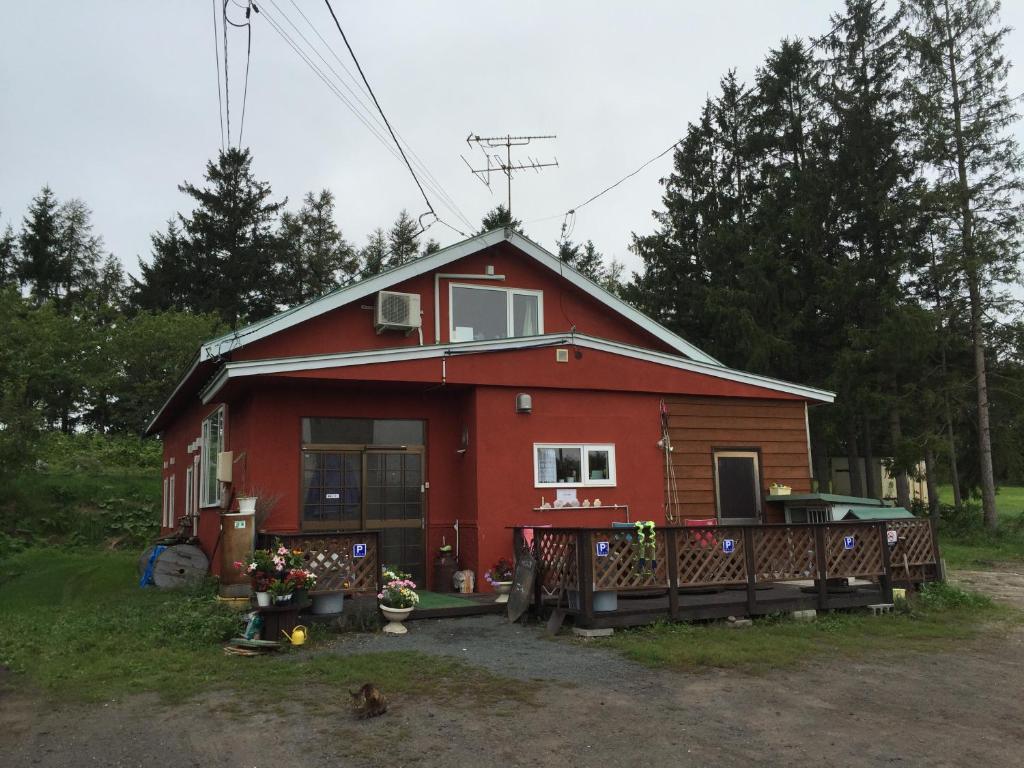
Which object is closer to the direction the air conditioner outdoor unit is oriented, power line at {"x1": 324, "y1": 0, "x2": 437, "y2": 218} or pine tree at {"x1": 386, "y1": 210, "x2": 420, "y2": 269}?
the power line

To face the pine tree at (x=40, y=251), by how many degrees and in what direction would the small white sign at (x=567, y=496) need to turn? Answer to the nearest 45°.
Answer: approximately 135° to its right

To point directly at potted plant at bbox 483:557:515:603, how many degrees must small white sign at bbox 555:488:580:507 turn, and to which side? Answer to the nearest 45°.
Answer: approximately 45° to its right

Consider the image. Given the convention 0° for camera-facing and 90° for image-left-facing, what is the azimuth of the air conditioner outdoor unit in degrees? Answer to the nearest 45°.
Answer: approximately 0°

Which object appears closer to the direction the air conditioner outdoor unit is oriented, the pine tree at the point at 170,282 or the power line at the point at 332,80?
the power line

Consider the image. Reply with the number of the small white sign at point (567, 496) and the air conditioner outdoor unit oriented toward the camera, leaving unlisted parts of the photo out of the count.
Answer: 2

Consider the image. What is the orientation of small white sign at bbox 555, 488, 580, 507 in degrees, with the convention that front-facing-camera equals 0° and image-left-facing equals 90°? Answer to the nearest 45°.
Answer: approximately 0°

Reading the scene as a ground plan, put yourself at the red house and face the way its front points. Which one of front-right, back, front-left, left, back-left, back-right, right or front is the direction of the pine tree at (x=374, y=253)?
back
